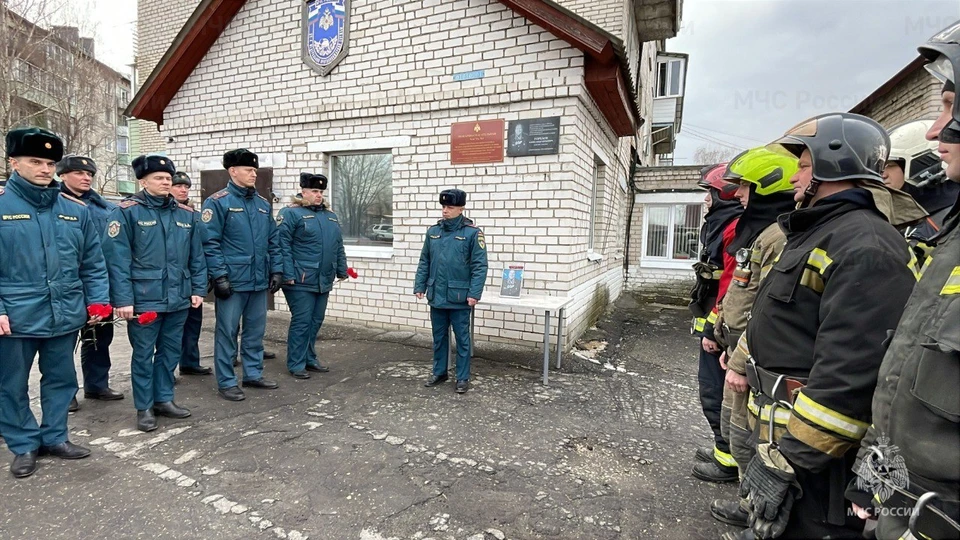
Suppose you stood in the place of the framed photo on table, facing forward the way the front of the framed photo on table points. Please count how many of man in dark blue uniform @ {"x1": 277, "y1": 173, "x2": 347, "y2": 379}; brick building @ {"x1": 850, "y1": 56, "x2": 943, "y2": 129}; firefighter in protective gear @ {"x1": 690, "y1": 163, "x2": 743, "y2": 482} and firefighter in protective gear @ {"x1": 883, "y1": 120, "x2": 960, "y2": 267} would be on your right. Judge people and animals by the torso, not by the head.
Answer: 1

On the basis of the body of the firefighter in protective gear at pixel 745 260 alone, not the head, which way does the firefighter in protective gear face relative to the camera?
to the viewer's left

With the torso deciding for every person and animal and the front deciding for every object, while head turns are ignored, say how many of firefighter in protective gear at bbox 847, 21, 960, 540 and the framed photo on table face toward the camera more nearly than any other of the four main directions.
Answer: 1

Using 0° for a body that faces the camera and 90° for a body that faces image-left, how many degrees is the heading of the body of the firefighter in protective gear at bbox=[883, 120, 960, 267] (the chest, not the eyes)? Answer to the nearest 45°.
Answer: approximately 90°

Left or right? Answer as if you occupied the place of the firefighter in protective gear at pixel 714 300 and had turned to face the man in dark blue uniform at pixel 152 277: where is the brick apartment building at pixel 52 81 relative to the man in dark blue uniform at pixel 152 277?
right

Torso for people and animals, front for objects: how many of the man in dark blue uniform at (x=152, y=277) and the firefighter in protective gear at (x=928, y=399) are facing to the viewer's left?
1

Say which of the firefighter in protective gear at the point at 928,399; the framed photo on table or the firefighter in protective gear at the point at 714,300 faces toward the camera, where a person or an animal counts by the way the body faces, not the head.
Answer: the framed photo on table

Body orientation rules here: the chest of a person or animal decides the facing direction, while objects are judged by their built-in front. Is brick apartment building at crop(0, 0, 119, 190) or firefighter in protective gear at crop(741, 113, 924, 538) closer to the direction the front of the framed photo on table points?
the firefighter in protective gear

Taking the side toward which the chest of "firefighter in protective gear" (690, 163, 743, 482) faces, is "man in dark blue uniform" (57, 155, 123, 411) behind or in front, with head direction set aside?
in front

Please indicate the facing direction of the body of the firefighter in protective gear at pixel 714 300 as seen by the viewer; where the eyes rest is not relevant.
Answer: to the viewer's left

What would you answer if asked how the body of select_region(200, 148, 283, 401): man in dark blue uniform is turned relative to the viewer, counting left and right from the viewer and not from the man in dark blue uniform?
facing the viewer and to the right of the viewer

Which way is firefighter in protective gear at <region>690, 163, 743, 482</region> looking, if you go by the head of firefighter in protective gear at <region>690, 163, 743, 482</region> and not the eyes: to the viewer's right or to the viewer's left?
to the viewer's left

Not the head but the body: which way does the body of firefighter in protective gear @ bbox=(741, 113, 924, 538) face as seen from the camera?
to the viewer's left

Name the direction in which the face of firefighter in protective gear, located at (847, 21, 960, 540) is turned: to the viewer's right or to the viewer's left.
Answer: to the viewer's left

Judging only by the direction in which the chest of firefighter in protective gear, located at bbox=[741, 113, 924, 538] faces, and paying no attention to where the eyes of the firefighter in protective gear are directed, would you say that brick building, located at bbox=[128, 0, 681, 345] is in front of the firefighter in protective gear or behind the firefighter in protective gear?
in front

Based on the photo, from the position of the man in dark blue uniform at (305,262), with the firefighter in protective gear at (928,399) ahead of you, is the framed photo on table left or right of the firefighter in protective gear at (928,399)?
left

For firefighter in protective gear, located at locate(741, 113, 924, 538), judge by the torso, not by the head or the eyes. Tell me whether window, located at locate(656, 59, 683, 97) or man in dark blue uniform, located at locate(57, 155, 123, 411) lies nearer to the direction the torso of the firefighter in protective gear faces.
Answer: the man in dark blue uniform
